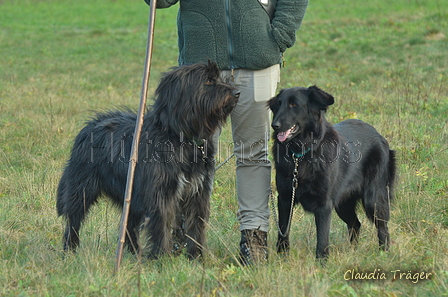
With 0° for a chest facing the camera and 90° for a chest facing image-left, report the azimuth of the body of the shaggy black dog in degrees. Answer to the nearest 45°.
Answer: approximately 315°

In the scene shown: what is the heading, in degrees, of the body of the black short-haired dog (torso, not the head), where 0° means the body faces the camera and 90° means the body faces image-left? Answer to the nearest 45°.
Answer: approximately 45°

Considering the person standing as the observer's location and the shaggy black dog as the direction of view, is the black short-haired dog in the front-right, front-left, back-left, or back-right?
back-left

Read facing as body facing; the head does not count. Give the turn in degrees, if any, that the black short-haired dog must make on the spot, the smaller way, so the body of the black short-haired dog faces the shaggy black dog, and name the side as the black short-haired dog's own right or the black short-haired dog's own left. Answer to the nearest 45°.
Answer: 0° — it already faces it

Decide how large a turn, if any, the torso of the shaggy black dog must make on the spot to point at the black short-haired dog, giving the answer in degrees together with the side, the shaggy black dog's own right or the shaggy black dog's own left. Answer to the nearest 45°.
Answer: approximately 45° to the shaggy black dog's own left
